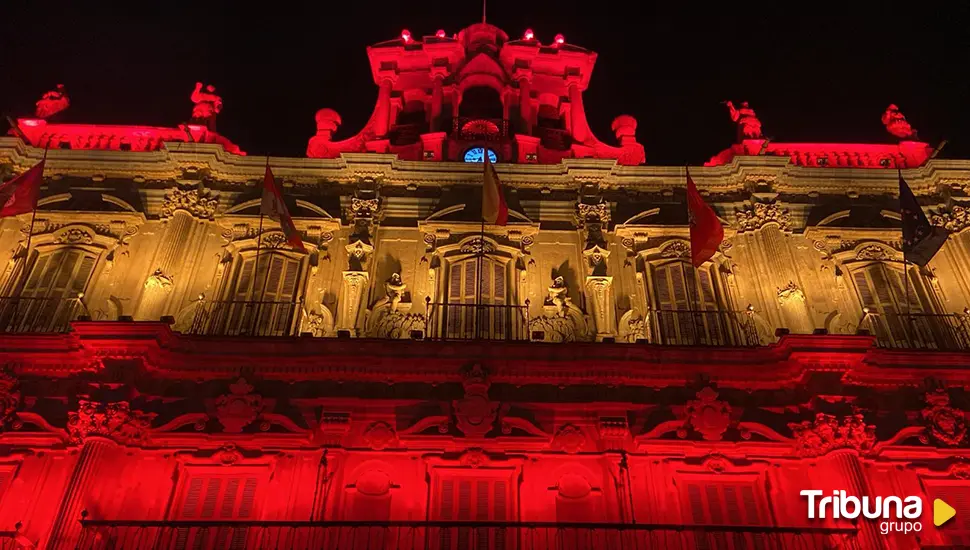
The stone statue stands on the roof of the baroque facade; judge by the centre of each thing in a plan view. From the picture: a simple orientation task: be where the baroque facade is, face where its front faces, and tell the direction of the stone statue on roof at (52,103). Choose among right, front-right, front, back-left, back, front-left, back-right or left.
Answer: right

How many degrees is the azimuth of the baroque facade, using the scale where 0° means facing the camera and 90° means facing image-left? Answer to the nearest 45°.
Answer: approximately 0°

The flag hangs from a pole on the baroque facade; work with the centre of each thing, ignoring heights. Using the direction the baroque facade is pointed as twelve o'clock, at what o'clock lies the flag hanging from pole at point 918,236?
The flag hanging from pole is roughly at 9 o'clock from the baroque facade.

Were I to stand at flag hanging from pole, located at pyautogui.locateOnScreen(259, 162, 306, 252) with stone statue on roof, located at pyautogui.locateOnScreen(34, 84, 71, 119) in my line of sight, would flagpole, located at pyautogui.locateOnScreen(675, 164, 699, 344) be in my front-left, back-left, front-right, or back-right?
back-right
